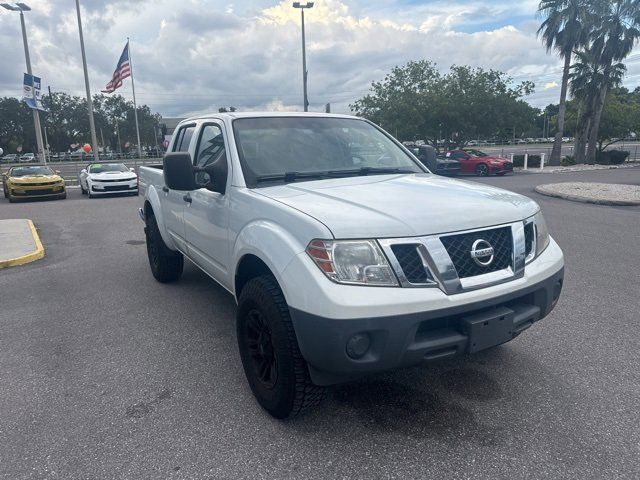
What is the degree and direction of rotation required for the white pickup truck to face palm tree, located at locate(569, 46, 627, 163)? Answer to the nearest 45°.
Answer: approximately 90° to its left

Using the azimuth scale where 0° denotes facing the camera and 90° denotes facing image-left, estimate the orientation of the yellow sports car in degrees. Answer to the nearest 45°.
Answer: approximately 0°

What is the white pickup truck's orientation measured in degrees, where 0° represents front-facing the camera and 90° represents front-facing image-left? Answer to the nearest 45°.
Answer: approximately 315°

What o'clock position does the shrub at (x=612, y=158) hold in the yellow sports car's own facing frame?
The shrub is roughly at 9 o'clock from the yellow sports car.

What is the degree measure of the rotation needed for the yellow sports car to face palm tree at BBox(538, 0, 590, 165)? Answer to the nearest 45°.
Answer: approximately 90° to its left

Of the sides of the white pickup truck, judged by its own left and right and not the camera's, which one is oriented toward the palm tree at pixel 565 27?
left

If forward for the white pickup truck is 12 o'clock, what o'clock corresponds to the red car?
The red car is roughly at 8 o'clock from the white pickup truck.
